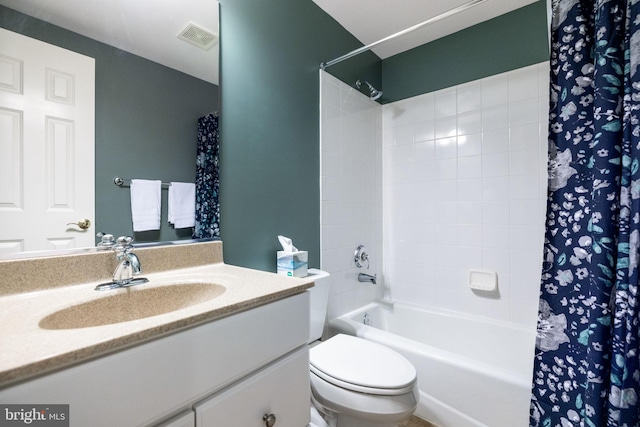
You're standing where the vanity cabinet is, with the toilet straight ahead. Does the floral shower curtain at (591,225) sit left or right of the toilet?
right

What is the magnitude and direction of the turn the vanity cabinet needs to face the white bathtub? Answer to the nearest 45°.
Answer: approximately 45° to its left

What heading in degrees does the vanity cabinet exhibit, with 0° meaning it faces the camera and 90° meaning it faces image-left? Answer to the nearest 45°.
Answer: approximately 315°

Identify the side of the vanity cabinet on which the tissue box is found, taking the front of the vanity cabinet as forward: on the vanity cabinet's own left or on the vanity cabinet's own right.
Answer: on the vanity cabinet's own left

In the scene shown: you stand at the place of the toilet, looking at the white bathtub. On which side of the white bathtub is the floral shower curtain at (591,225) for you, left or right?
right

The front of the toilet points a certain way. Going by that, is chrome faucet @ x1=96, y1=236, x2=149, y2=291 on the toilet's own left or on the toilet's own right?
on the toilet's own right

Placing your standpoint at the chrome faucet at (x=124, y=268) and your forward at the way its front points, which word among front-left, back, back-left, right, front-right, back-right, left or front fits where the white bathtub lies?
front-left

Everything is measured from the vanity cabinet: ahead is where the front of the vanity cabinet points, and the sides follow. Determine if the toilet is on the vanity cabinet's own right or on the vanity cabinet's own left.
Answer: on the vanity cabinet's own left

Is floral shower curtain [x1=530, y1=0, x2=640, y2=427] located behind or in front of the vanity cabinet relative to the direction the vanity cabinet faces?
in front

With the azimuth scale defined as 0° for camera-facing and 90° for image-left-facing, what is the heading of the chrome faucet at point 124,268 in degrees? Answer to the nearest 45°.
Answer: approximately 315°
